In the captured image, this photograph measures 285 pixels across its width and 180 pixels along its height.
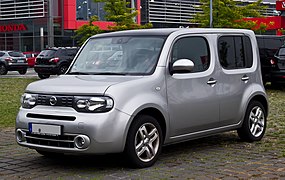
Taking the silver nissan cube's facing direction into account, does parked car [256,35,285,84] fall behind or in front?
behind

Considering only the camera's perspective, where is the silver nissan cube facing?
facing the viewer and to the left of the viewer

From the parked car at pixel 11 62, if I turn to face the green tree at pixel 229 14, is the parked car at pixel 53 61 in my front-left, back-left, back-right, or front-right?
front-right

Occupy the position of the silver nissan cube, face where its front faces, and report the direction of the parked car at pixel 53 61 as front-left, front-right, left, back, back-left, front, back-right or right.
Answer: back-right

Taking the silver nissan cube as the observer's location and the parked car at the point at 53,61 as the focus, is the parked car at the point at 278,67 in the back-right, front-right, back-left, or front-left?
front-right

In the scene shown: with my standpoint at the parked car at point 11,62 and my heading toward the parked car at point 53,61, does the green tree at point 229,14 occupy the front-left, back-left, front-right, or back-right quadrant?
front-left
